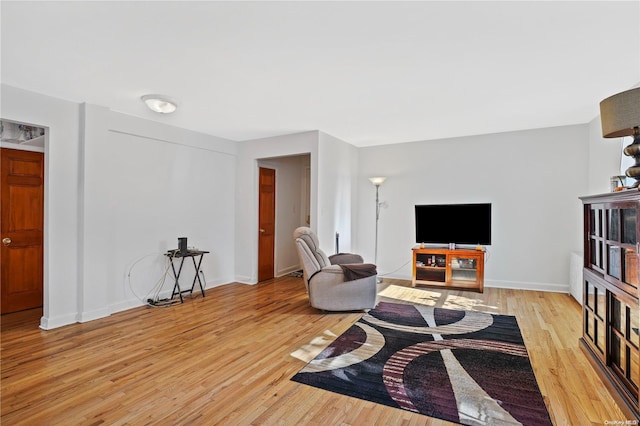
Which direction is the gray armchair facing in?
to the viewer's right

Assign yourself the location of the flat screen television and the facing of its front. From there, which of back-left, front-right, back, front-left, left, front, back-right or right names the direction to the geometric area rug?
front

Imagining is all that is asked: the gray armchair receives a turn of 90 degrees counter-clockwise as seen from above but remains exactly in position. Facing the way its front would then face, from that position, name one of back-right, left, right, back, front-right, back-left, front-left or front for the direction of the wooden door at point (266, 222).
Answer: front-left

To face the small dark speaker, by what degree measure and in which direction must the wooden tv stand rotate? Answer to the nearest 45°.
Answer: approximately 45° to its right

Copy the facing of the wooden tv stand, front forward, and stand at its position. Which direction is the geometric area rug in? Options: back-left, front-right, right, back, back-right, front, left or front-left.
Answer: front

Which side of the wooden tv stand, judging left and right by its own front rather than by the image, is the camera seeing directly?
front

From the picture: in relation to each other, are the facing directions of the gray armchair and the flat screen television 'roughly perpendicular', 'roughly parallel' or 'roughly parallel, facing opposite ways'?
roughly perpendicular

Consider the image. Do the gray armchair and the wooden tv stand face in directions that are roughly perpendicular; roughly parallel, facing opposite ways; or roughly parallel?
roughly perpendicular

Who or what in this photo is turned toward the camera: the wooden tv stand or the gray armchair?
the wooden tv stand

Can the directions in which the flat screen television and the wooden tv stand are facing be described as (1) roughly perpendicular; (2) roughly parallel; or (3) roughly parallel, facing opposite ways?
roughly parallel

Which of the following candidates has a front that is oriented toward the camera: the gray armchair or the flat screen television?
the flat screen television

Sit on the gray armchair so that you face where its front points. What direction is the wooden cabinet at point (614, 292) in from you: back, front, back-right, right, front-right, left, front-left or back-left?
front-right

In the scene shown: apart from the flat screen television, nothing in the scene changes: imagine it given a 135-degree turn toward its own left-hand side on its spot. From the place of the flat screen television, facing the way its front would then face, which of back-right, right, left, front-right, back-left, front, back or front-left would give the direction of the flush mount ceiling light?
back

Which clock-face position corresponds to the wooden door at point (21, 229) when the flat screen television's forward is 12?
The wooden door is roughly at 2 o'clock from the flat screen television.

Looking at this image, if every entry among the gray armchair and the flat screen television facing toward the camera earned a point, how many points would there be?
1

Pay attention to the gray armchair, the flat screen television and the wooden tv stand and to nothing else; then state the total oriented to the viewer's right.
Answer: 1
